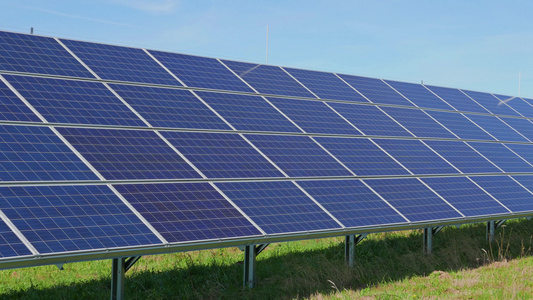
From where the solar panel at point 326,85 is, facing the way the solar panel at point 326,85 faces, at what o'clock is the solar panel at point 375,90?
the solar panel at point 375,90 is roughly at 9 o'clock from the solar panel at point 326,85.

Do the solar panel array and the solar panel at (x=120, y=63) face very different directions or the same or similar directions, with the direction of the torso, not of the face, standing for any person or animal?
same or similar directions

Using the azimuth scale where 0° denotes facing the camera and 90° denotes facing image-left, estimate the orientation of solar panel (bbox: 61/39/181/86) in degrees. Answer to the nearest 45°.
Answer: approximately 315°

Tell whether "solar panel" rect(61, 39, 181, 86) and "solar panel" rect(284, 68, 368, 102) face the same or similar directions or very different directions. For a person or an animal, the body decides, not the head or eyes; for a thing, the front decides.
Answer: same or similar directions

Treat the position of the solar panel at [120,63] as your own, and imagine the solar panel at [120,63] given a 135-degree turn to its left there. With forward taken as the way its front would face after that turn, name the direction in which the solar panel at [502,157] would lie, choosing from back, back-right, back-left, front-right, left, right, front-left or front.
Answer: right

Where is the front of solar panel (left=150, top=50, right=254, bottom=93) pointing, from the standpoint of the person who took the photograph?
facing the viewer and to the right of the viewer

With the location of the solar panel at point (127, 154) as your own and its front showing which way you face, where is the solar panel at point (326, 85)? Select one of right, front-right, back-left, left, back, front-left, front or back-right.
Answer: left

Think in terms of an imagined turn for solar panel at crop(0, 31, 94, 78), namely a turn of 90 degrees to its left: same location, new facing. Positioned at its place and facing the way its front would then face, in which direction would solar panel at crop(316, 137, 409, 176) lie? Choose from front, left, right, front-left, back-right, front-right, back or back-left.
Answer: front-right

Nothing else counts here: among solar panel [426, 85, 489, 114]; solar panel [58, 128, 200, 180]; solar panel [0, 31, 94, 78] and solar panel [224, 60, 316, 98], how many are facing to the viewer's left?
0

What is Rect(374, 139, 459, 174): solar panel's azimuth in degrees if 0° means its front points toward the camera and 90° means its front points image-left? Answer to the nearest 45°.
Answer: approximately 315°

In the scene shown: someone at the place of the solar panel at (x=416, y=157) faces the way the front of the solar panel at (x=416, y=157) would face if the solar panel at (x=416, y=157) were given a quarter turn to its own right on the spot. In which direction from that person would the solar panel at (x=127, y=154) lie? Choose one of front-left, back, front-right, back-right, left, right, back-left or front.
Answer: front

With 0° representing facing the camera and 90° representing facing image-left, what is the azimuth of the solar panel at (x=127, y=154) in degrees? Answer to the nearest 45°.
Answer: approximately 315°

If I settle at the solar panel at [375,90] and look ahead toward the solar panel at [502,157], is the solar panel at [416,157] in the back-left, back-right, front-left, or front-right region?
front-right

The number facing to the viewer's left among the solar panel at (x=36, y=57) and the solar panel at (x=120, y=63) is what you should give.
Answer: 0
